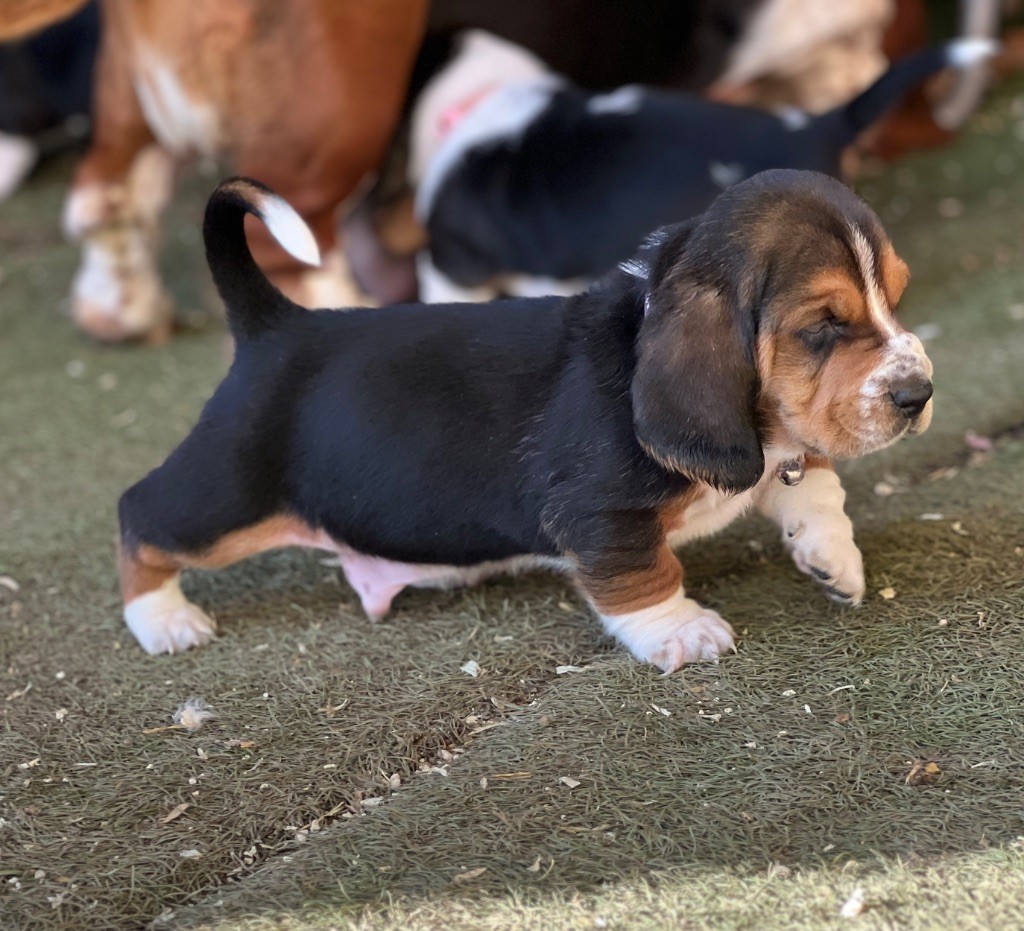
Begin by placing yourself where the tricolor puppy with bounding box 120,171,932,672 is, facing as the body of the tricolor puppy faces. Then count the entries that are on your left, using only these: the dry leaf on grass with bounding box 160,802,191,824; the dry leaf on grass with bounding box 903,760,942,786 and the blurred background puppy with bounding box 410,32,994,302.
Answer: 1

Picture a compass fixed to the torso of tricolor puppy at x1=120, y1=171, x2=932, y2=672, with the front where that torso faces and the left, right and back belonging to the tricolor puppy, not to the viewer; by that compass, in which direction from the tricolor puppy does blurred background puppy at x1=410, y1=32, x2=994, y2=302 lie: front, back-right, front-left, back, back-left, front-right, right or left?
left

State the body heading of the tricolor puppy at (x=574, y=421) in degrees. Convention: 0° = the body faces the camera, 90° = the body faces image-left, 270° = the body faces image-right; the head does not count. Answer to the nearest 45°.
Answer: approximately 270°

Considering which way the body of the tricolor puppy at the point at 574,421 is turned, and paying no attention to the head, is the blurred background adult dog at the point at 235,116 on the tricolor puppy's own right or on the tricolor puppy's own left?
on the tricolor puppy's own left

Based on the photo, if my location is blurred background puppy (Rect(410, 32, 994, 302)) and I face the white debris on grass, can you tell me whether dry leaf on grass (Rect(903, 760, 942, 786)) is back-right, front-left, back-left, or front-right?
front-left

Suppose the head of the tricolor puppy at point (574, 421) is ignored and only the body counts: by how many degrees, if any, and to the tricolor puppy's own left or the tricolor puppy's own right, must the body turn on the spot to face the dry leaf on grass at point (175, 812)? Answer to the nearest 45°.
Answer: approximately 135° to the tricolor puppy's own right

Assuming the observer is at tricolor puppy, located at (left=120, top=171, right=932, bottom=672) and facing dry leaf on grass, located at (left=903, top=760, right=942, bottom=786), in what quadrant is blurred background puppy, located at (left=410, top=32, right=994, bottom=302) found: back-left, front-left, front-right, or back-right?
back-left

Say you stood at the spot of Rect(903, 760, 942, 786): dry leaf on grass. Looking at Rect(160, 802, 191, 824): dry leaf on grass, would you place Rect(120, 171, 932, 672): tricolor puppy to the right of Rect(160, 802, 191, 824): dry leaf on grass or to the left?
right

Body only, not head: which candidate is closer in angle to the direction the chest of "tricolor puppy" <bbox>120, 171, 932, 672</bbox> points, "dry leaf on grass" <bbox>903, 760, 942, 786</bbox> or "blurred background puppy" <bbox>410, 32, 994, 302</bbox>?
the dry leaf on grass
